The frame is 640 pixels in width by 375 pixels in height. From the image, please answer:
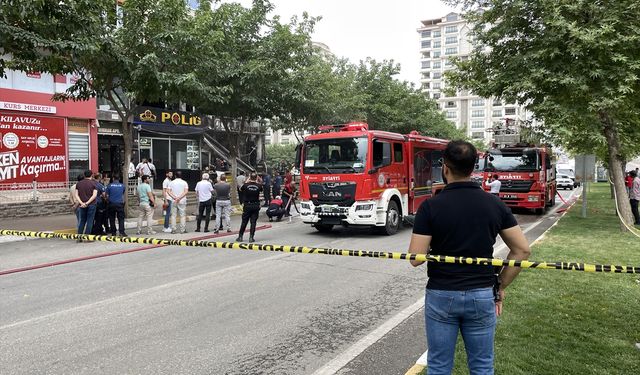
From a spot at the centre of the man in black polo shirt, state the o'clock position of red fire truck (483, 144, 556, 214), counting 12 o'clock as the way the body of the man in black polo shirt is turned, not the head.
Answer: The red fire truck is roughly at 12 o'clock from the man in black polo shirt.

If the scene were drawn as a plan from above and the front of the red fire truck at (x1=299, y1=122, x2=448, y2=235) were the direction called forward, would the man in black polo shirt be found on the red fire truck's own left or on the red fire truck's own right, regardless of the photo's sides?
on the red fire truck's own left

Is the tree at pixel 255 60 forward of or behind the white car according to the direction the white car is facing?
forward

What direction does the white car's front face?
toward the camera

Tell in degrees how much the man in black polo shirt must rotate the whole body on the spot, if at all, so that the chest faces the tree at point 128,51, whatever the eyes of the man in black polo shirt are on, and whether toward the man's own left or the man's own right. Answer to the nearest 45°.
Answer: approximately 45° to the man's own left

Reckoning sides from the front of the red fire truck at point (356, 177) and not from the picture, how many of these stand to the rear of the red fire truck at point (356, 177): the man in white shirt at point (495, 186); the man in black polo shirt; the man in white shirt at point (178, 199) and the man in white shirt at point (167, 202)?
1

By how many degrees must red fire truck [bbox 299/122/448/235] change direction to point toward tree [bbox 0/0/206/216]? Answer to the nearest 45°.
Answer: approximately 45° to its right

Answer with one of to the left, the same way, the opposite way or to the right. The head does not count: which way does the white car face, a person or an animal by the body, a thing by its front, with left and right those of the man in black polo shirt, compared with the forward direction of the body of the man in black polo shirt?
the opposite way

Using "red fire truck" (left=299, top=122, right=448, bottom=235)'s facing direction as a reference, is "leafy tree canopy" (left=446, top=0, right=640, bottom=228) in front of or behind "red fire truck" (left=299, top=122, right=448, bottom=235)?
behind

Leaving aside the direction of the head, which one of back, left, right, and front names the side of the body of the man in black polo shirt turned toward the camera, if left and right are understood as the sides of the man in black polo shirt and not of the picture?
back

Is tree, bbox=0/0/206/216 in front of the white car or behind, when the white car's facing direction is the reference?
in front

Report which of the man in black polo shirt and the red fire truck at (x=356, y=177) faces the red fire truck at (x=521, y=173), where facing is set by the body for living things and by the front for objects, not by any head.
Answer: the man in black polo shirt
